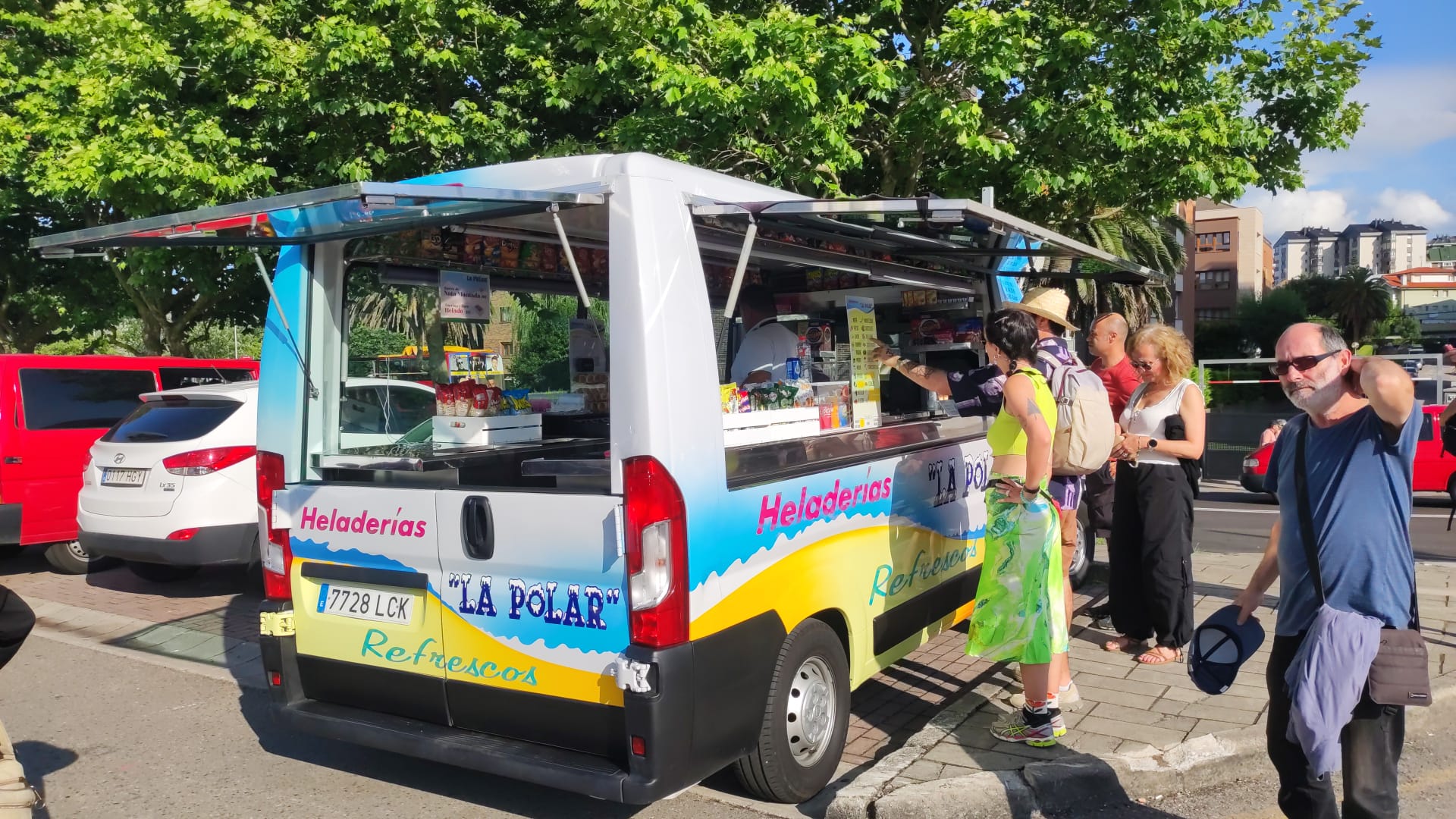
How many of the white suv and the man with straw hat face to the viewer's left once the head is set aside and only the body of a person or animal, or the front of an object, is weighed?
1

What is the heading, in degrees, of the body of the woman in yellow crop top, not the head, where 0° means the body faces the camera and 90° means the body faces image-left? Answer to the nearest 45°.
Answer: approximately 90°

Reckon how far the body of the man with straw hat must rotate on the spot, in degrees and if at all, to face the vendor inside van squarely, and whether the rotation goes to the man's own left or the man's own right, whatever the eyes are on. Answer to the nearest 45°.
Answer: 0° — they already face them

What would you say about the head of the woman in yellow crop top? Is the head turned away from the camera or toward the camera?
away from the camera

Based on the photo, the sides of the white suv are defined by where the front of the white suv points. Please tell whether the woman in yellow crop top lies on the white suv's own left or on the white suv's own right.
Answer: on the white suv's own right

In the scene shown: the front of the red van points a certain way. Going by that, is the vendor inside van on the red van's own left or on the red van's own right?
on the red van's own right

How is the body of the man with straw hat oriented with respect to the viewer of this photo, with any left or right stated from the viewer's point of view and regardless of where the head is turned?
facing to the left of the viewer

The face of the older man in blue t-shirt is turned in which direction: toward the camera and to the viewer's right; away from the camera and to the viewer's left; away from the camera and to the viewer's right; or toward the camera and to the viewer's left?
toward the camera and to the viewer's left

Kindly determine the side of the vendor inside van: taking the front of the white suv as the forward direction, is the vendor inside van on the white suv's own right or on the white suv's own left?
on the white suv's own right

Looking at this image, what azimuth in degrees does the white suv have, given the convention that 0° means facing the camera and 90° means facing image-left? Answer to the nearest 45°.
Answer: approximately 225°

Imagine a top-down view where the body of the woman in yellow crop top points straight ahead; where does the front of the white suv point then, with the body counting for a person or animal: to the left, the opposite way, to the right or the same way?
to the right

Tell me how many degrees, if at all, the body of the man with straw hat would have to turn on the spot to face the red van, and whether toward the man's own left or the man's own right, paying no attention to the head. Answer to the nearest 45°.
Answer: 0° — they already face it

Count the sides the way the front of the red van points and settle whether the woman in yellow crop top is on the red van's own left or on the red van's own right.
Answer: on the red van's own right
